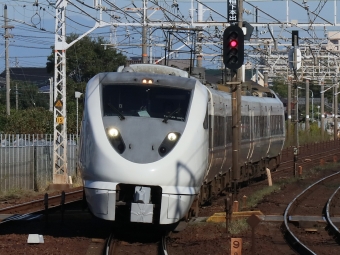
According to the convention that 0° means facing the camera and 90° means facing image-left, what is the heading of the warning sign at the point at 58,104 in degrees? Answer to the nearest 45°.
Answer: approximately 0°

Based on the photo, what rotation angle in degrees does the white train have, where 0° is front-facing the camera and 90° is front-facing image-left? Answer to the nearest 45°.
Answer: approximately 0°

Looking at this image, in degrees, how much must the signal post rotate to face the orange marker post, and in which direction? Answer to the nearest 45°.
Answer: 0° — it already faces it

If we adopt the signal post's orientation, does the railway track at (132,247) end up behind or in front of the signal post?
in front
